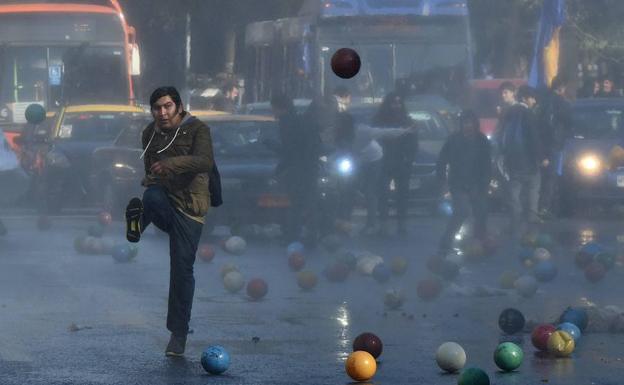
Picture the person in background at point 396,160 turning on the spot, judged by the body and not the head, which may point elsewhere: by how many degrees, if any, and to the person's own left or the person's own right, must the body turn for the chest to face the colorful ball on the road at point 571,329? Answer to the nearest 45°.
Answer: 0° — they already face it

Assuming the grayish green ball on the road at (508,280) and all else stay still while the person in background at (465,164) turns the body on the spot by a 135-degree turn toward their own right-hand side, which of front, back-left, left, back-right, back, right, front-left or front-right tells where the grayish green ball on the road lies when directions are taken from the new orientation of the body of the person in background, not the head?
back-left

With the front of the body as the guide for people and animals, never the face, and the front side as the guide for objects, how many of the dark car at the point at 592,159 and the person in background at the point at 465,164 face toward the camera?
2

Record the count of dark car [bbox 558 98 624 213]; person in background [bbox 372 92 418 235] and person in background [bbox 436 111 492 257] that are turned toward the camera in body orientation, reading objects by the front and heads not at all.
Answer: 3

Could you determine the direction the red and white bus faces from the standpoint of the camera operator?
facing the viewer

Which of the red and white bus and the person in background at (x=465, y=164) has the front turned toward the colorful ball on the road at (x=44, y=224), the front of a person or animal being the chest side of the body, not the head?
the red and white bus

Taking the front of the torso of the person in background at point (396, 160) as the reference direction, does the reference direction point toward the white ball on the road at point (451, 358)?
yes

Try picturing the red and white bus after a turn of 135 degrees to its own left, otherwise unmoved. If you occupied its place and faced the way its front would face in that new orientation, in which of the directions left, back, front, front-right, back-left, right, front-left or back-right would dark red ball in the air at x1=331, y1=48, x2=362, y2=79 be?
back-right

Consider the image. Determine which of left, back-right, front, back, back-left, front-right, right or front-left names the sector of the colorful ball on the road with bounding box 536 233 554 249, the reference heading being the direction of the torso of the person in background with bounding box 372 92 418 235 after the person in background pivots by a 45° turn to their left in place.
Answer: front

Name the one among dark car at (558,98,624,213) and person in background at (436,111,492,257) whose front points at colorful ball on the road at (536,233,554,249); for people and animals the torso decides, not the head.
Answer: the dark car

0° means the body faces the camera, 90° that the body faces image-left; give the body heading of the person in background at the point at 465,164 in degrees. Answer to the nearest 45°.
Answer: approximately 0°

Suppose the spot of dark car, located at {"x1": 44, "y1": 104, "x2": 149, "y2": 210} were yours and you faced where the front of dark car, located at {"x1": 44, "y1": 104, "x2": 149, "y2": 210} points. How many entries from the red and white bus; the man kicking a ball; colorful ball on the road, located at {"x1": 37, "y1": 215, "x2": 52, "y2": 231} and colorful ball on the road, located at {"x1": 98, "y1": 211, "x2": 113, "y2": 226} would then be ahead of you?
3

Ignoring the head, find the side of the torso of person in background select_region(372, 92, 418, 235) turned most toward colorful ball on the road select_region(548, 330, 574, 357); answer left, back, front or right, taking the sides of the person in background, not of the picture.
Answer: front

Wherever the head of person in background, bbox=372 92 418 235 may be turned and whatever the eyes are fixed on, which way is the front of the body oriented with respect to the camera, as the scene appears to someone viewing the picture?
toward the camera

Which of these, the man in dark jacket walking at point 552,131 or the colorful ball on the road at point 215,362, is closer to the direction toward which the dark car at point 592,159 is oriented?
the colorful ball on the road

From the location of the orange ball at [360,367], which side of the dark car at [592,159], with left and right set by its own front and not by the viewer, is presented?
front
